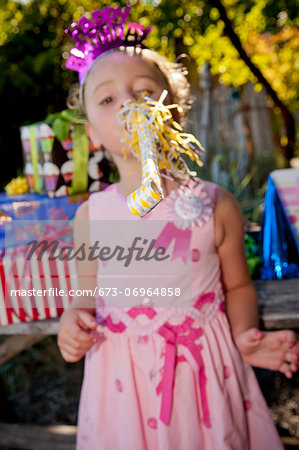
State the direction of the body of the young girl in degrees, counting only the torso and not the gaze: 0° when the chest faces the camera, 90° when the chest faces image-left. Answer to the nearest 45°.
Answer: approximately 0°

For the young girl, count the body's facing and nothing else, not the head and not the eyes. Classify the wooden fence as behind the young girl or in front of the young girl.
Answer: behind

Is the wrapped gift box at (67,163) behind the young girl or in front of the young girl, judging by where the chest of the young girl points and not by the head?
behind

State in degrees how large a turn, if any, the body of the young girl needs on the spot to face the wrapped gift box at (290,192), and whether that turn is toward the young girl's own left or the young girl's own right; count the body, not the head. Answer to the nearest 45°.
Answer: approximately 135° to the young girl's own left

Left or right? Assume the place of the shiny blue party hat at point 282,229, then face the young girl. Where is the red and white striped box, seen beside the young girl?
right

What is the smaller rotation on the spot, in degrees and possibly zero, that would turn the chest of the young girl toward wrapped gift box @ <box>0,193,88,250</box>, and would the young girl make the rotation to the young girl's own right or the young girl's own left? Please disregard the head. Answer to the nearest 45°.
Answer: approximately 135° to the young girl's own right

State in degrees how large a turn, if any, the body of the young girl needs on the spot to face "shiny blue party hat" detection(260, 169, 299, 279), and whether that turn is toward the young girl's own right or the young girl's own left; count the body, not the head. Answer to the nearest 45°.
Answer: approximately 135° to the young girl's own left
